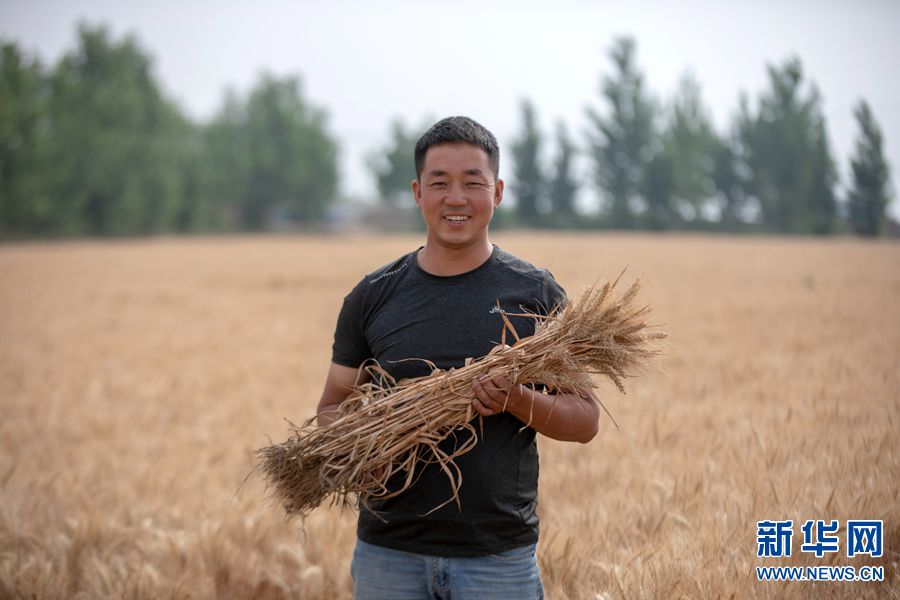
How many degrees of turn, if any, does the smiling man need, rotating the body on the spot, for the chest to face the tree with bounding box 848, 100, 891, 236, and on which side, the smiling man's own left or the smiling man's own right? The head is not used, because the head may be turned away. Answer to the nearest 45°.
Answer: approximately 135° to the smiling man's own left

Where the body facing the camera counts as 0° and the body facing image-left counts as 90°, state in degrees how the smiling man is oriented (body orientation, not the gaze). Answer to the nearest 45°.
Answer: approximately 0°

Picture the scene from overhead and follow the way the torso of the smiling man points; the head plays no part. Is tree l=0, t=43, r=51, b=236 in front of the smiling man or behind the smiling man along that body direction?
behind

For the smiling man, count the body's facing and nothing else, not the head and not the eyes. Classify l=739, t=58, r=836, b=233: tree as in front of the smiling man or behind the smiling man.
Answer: behind

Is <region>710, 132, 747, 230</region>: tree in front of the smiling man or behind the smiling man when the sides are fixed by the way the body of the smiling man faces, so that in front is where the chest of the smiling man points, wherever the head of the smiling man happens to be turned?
behind
